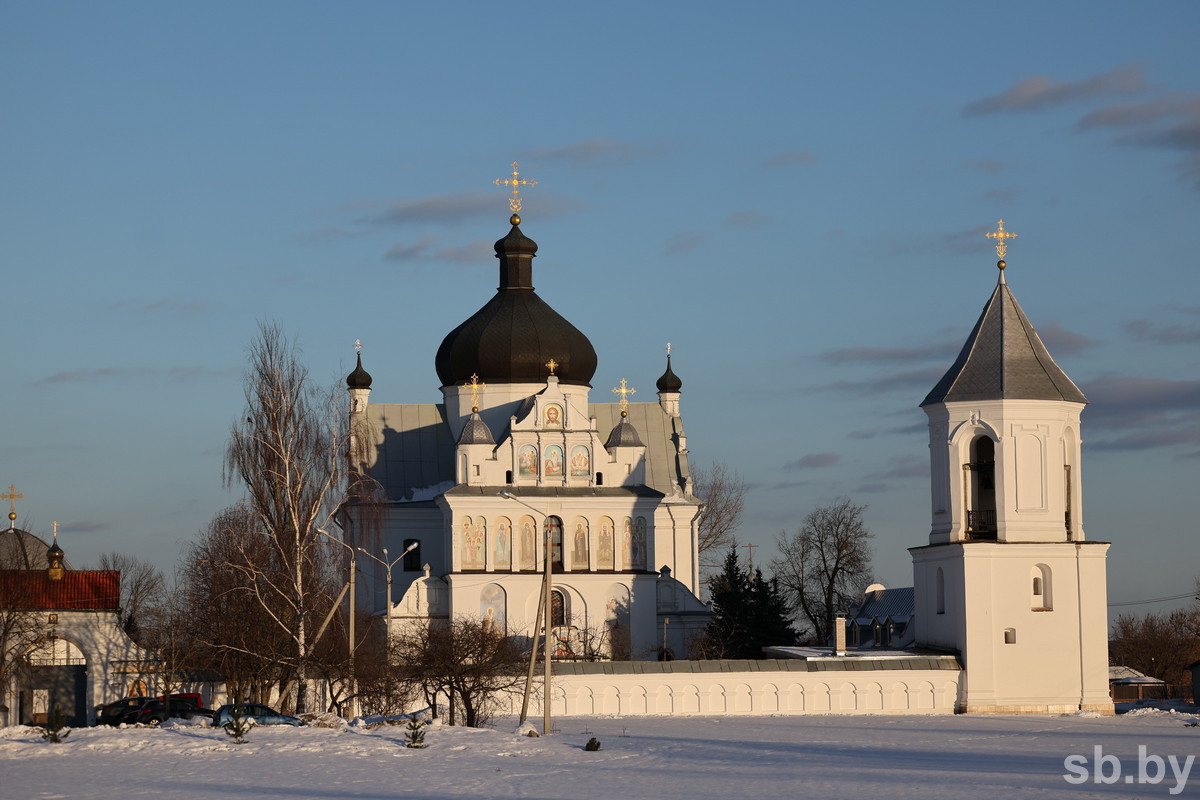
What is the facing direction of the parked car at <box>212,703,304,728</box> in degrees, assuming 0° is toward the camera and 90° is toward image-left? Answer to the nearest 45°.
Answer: approximately 270°

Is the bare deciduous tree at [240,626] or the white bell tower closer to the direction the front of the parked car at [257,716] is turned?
the white bell tower

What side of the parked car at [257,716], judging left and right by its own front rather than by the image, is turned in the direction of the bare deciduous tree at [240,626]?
left

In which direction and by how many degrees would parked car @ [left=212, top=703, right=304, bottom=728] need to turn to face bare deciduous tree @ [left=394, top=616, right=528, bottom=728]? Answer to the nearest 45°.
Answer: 0° — it already faces it

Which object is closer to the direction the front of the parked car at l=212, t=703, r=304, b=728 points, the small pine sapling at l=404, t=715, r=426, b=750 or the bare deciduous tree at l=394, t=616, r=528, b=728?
the bare deciduous tree
